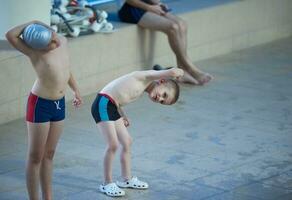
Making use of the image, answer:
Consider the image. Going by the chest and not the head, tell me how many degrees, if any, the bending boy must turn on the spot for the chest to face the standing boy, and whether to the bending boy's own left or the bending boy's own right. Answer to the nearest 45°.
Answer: approximately 90° to the bending boy's own right

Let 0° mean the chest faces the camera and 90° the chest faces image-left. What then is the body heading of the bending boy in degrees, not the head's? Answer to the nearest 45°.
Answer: approximately 315°

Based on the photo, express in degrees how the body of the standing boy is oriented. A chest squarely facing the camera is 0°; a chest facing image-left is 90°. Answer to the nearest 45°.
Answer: approximately 315°

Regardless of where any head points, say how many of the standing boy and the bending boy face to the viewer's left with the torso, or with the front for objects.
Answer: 0
